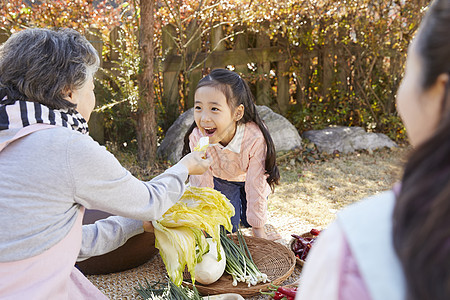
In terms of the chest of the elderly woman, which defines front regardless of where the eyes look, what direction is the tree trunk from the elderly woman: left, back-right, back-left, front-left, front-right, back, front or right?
front-left

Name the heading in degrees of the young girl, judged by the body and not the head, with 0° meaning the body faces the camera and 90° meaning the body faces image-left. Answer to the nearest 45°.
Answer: approximately 45°

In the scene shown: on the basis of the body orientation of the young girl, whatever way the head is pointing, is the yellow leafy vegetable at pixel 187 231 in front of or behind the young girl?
in front

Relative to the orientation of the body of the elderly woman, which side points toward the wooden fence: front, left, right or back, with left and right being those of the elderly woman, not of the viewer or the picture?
front

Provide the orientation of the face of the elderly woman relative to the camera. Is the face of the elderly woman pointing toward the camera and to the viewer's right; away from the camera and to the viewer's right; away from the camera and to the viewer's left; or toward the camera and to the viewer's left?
away from the camera and to the viewer's right

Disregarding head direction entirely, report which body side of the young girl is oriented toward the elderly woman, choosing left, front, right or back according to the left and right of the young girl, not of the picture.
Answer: front

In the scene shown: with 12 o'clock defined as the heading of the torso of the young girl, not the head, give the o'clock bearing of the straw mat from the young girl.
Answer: The straw mat is roughly at 12 o'clock from the young girl.

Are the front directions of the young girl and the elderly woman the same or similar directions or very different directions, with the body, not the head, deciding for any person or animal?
very different directions

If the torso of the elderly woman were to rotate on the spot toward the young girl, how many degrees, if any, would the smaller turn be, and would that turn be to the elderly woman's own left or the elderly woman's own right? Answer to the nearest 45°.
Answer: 0° — they already face them

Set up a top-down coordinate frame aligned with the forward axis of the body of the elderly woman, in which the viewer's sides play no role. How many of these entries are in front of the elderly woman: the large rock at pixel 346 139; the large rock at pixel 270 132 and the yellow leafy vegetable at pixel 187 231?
3

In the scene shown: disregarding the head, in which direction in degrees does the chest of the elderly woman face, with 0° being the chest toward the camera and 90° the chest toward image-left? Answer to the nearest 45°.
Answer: approximately 225°

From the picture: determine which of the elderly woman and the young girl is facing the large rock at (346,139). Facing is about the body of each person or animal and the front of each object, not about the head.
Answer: the elderly woman
